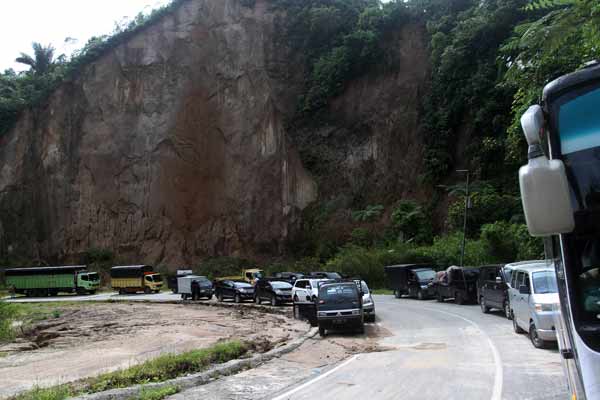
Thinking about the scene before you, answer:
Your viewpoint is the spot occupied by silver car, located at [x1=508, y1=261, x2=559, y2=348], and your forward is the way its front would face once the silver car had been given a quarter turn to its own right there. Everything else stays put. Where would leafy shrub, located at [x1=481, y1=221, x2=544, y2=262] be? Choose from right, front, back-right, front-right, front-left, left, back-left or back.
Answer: back-right

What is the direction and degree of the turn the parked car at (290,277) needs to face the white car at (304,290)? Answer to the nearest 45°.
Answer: approximately 45° to its right

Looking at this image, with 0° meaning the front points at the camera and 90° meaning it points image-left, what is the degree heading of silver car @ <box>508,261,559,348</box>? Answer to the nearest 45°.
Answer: approximately 315°

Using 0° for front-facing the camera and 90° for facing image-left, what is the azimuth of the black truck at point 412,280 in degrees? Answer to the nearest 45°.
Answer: approximately 315°

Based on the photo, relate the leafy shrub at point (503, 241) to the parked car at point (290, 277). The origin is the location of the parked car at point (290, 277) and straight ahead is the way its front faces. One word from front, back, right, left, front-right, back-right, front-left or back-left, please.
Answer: front-left

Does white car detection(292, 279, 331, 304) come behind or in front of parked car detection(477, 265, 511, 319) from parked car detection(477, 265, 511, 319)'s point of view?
behind

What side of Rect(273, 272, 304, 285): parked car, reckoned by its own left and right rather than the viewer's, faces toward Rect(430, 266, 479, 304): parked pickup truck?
front

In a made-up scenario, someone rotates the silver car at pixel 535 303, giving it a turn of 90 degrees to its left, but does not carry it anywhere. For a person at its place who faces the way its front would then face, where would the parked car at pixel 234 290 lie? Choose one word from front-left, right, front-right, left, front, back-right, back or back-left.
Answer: left
